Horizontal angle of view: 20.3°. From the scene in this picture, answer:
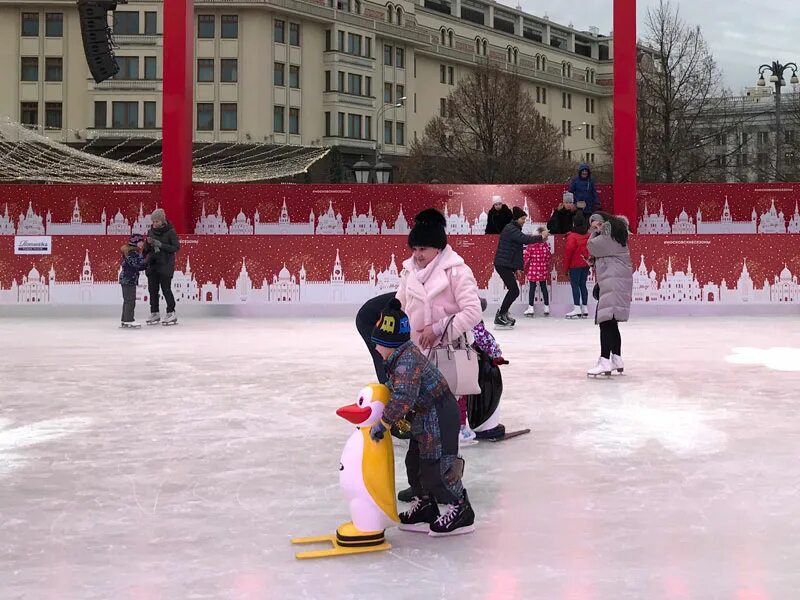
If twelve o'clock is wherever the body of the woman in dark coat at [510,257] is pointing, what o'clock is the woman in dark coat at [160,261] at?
the woman in dark coat at [160,261] is roughly at 6 o'clock from the woman in dark coat at [510,257].

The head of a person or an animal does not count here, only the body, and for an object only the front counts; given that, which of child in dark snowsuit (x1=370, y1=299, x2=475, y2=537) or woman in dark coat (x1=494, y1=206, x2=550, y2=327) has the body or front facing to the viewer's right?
the woman in dark coat

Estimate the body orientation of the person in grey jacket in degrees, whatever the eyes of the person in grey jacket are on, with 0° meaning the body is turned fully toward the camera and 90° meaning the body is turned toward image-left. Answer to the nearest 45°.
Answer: approximately 90°

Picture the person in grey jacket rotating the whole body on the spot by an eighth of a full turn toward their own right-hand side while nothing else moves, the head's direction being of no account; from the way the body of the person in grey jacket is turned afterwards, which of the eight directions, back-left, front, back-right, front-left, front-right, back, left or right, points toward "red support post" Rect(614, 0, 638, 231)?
front-right

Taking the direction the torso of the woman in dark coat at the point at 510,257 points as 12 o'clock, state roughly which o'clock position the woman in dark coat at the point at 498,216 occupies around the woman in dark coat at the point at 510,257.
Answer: the woman in dark coat at the point at 498,216 is roughly at 9 o'clock from the woman in dark coat at the point at 510,257.

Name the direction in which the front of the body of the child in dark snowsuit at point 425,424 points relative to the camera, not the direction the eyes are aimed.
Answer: to the viewer's left

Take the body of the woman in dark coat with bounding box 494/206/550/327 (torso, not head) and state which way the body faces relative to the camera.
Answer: to the viewer's right
